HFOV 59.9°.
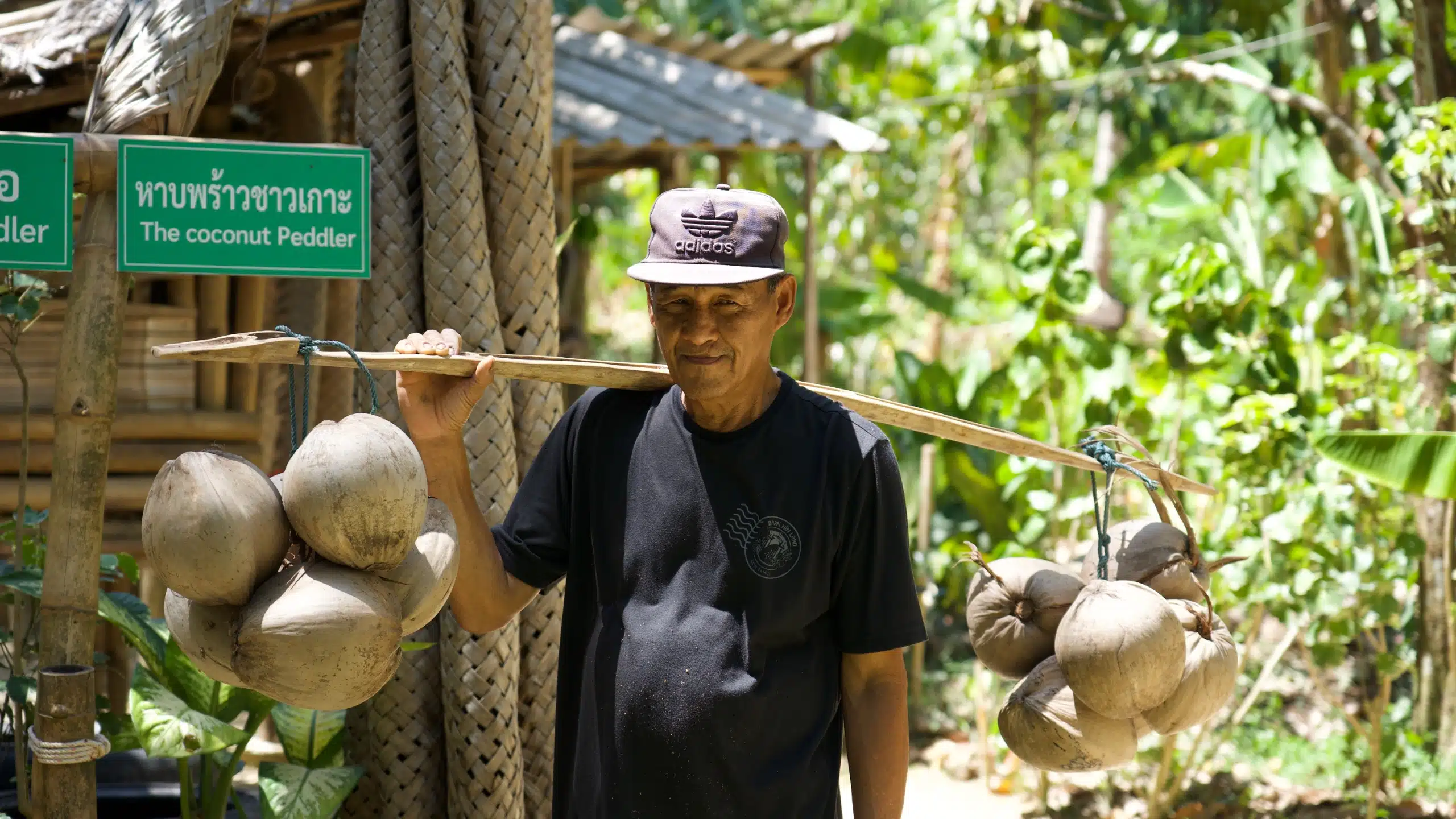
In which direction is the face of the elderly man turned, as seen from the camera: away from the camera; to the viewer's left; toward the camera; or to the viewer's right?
toward the camera

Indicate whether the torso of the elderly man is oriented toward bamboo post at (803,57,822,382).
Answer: no

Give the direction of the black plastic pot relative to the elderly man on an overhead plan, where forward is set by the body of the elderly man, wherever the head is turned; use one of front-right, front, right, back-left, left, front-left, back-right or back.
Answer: back-right

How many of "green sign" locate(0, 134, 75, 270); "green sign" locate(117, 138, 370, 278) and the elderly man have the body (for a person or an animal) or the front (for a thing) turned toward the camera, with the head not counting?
3

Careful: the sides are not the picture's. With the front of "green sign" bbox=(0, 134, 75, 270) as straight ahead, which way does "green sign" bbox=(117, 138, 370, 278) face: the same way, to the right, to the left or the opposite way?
the same way

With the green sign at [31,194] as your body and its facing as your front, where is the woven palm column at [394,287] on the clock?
The woven palm column is roughly at 8 o'clock from the green sign.

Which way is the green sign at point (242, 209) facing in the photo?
toward the camera

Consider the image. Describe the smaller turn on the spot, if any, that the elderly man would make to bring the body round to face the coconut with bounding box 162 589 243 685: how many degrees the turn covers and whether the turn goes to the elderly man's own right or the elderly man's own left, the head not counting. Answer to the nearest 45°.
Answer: approximately 90° to the elderly man's own right

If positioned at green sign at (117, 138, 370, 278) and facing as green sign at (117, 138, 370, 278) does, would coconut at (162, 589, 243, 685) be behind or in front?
in front

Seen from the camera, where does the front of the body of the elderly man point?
toward the camera

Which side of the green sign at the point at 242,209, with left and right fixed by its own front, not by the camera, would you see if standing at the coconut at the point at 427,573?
front

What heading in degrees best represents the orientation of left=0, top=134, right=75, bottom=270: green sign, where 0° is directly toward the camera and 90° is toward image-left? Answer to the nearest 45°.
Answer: approximately 0°

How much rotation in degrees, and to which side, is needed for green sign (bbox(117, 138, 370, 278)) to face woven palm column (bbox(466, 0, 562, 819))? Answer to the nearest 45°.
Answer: approximately 135° to its left

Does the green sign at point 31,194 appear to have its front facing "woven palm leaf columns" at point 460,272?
no

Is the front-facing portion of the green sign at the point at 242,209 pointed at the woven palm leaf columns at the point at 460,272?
no

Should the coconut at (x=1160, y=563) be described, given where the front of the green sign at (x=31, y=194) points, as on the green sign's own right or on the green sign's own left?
on the green sign's own left

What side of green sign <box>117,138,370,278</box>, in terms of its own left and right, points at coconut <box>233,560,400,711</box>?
front

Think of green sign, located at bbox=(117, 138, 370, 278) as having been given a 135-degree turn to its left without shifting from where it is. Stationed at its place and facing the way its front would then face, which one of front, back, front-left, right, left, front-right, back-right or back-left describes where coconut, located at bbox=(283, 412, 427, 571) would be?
back-right

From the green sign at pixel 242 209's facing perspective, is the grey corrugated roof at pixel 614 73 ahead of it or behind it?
behind

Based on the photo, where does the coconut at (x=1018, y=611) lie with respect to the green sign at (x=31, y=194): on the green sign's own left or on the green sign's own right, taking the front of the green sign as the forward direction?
on the green sign's own left
